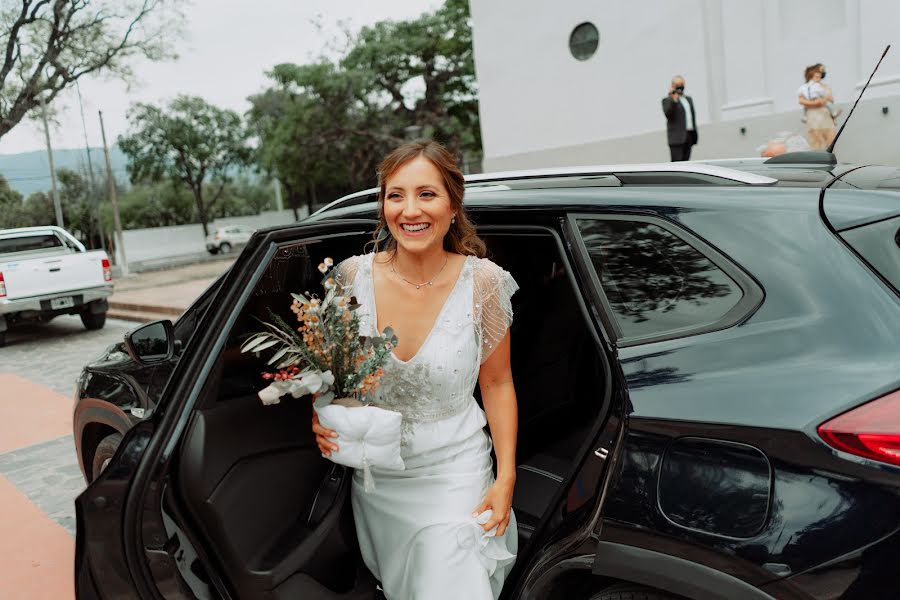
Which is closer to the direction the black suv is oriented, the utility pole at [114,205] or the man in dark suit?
the utility pole

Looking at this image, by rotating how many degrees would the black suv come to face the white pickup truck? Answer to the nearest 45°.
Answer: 0° — it already faces it

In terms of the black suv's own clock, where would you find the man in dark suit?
The man in dark suit is roughly at 2 o'clock from the black suv.

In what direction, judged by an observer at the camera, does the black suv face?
facing away from the viewer and to the left of the viewer

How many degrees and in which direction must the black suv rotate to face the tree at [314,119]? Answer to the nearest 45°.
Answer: approximately 45° to its right

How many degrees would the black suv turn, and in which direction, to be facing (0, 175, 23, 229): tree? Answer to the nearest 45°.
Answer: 0° — it already faces it

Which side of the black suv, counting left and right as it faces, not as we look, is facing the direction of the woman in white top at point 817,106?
right
